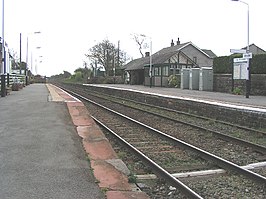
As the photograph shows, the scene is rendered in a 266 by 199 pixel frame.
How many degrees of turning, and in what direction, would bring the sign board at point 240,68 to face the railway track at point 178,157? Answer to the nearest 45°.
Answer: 0° — it already faces it

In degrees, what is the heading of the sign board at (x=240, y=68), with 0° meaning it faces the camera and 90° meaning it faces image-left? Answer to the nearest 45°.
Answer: approximately 0°
